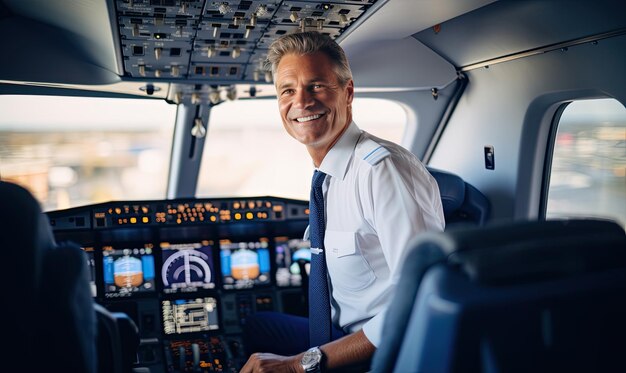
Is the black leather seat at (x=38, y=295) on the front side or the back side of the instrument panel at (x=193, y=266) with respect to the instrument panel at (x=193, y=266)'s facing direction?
on the front side

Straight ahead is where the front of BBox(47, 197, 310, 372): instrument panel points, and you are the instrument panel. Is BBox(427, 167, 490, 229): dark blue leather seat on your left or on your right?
on your left

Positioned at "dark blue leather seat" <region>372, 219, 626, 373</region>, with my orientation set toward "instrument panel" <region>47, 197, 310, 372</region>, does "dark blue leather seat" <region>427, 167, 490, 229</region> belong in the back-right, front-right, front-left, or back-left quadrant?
front-right

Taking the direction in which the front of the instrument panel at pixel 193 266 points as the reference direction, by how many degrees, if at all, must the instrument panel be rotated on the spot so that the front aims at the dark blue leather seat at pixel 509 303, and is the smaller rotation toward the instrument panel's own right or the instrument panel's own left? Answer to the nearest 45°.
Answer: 0° — it already faces it

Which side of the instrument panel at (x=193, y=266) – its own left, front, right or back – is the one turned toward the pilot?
front

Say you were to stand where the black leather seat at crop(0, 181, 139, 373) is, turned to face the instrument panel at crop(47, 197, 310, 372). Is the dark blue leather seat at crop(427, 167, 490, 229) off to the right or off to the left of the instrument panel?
right

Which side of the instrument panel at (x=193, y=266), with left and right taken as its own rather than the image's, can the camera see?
front
